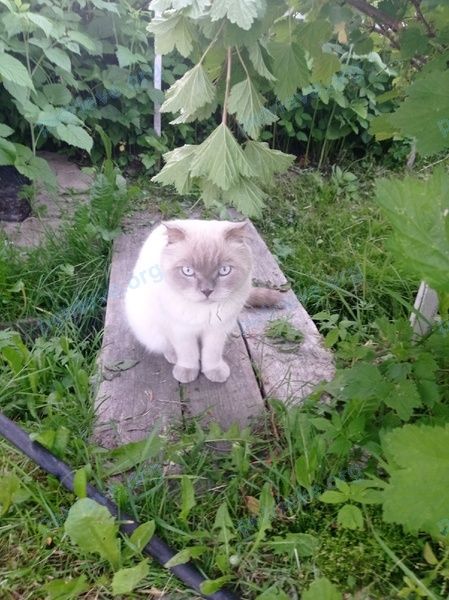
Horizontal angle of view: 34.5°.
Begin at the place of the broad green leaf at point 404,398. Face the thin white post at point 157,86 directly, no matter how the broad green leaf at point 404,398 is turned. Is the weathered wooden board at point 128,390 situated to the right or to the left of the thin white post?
left

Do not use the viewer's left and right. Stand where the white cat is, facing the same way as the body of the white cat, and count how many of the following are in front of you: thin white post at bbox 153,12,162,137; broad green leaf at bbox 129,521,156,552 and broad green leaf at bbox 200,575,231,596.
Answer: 2

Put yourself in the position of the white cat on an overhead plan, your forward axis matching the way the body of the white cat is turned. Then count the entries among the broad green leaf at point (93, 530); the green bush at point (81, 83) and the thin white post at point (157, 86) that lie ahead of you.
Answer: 1

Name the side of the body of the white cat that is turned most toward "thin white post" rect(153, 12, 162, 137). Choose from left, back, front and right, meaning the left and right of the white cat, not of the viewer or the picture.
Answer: back

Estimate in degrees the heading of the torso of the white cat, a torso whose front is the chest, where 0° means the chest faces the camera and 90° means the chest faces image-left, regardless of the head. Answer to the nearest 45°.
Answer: approximately 0°

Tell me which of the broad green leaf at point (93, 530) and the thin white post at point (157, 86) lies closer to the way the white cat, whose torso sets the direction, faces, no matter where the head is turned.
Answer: the broad green leaf

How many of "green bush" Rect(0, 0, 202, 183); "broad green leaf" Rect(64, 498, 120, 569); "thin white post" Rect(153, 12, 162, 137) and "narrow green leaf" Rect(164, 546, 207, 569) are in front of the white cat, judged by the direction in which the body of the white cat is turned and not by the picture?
2

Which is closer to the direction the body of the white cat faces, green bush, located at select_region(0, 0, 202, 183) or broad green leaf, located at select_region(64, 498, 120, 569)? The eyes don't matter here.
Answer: the broad green leaf

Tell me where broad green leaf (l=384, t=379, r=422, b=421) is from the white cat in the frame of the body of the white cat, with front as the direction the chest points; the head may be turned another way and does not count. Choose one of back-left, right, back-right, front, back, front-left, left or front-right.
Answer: front-left

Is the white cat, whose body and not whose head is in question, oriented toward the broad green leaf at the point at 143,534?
yes

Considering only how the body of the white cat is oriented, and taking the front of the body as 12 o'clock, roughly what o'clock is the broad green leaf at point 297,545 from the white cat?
The broad green leaf is roughly at 11 o'clock from the white cat.
